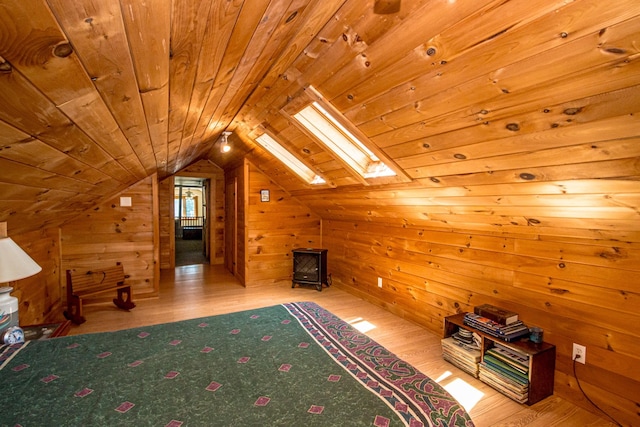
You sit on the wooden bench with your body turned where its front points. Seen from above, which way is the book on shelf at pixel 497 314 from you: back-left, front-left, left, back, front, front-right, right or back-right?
front

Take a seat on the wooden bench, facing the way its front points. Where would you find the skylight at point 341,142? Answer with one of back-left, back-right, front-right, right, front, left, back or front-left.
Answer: front

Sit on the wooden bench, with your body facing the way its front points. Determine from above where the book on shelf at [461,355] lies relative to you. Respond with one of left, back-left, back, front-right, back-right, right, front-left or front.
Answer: front

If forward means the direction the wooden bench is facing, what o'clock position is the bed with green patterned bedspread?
The bed with green patterned bedspread is roughly at 1 o'clock from the wooden bench.

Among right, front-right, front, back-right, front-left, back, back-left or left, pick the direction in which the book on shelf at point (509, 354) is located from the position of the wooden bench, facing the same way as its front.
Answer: front

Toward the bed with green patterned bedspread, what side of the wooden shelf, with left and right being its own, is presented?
front

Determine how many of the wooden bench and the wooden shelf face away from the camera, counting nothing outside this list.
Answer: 0

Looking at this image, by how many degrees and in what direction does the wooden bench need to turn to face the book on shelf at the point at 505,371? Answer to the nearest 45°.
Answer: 0° — it already faces it

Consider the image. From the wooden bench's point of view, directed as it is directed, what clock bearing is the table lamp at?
The table lamp is roughly at 2 o'clock from the wooden bench.

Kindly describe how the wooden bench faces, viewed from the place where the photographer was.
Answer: facing the viewer and to the right of the viewer

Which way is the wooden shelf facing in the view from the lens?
facing the viewer and to the left of the viewer
